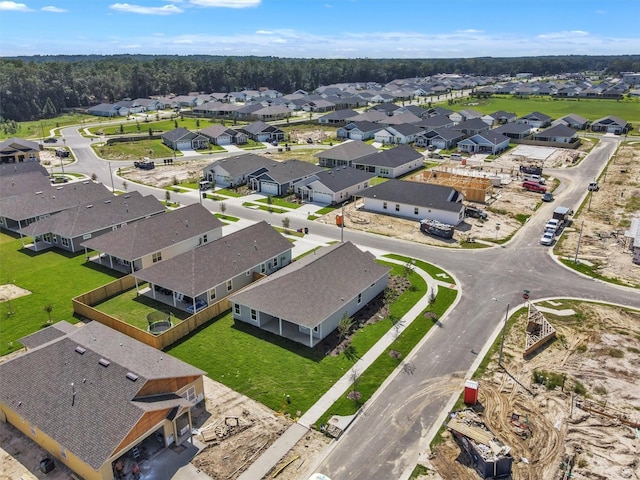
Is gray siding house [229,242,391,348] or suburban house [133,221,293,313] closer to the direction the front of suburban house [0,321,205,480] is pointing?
the gray siding house

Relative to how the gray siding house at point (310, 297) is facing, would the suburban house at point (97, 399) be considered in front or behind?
behind

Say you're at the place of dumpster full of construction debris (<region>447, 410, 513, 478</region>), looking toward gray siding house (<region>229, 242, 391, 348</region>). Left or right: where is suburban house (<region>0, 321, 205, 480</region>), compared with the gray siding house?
left

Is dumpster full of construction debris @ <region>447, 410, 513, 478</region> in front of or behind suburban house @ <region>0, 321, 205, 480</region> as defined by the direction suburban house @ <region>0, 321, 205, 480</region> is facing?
in front

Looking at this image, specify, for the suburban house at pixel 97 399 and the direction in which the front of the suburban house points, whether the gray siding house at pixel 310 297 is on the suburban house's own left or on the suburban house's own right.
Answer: on the suburban house's own left

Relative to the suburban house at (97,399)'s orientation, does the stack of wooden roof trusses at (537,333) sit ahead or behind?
ahead

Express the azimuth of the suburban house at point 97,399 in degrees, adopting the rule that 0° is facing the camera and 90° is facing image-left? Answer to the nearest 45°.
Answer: approximately 315°

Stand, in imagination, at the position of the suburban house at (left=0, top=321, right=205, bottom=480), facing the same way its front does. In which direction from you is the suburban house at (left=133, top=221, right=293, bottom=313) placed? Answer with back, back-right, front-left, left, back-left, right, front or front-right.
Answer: left

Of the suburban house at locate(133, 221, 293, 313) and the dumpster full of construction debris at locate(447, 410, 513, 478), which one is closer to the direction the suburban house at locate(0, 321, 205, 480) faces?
the dumpster full of construction debris

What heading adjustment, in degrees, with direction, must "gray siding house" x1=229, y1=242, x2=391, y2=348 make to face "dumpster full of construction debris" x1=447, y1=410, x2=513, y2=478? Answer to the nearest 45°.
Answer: approximately 90° to its right

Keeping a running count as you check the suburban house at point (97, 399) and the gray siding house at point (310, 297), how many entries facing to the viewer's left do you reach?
0

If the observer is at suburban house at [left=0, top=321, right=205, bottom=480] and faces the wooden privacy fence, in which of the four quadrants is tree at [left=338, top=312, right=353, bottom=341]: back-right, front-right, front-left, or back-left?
front-right

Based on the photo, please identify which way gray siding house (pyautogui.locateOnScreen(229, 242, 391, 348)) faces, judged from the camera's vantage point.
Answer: facing away from the viewer and to the right of the viewer

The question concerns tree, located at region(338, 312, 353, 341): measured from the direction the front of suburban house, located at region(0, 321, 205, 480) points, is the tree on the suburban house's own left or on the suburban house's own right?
on the suburban house's own left
